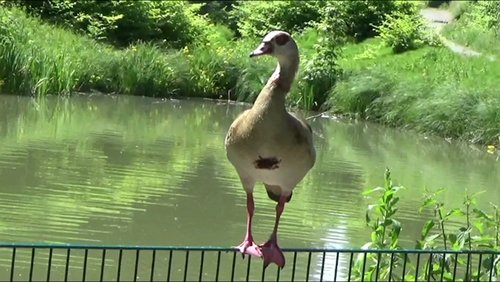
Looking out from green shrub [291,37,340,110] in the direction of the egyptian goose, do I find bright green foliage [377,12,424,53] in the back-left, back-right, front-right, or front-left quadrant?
back-left

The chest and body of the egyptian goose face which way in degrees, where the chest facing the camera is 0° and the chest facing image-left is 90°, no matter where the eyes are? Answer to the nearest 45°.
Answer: approximately 0°

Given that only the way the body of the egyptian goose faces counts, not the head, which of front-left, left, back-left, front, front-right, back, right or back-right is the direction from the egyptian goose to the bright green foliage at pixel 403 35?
back

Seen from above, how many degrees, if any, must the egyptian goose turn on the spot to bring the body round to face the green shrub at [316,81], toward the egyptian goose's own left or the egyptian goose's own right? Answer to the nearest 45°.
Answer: approximately 180°
